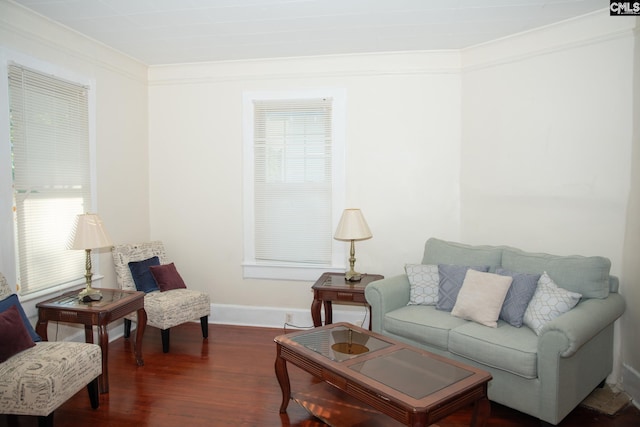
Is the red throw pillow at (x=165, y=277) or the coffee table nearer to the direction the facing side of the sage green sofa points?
the coffee table

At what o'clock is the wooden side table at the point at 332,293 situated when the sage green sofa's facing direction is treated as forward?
The wooden side table is roughly at 2 o'clock from the sage green sofa.

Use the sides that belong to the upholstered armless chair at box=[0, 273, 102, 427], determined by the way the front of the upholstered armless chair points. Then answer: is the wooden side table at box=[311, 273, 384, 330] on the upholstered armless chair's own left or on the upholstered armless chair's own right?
on the upholstered armless chair's own left

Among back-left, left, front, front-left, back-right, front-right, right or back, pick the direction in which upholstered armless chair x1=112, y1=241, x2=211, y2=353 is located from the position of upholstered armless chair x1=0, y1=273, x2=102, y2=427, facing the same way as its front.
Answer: left

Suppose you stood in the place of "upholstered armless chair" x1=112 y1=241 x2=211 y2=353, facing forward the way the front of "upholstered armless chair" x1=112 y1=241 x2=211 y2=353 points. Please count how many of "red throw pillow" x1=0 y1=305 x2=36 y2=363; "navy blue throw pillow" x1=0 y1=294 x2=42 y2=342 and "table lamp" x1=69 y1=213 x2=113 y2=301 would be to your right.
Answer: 3

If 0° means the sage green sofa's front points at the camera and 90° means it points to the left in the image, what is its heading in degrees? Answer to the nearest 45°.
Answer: approximately 45°

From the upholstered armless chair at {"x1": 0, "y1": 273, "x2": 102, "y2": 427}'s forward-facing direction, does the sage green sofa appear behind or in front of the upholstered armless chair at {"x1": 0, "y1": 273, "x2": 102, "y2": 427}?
in front

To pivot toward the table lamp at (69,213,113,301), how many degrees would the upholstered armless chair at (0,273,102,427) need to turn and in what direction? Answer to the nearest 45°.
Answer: approximately 90° to its left

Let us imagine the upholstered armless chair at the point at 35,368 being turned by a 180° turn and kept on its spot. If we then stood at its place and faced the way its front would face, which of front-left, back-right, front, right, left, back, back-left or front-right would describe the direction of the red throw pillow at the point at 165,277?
right

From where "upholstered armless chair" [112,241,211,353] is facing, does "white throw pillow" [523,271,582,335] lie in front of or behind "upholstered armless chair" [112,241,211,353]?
in front

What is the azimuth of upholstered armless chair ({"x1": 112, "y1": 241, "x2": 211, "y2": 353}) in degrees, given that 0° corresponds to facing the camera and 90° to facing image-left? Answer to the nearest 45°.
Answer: approximately 315°
